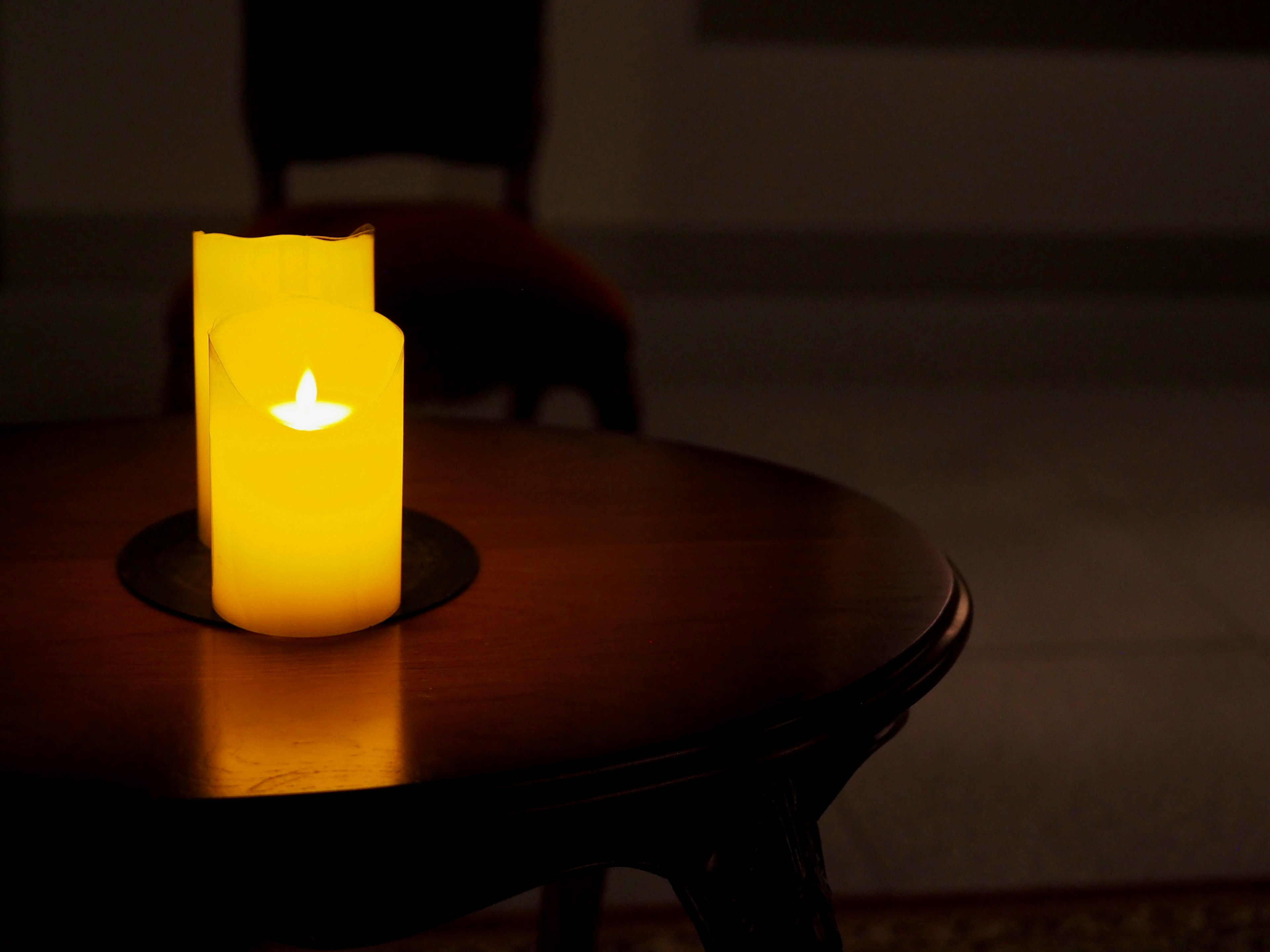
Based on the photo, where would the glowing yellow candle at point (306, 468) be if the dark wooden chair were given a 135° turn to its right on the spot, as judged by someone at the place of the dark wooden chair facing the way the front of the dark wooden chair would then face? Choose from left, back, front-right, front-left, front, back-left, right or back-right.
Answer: back-left

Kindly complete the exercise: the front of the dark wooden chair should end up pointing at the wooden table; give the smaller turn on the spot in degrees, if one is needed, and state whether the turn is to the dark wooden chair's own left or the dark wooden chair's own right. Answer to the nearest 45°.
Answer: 0° — it already faces it

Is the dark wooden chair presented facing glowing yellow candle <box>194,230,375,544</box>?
yes

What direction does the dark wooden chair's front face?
toward the camera
